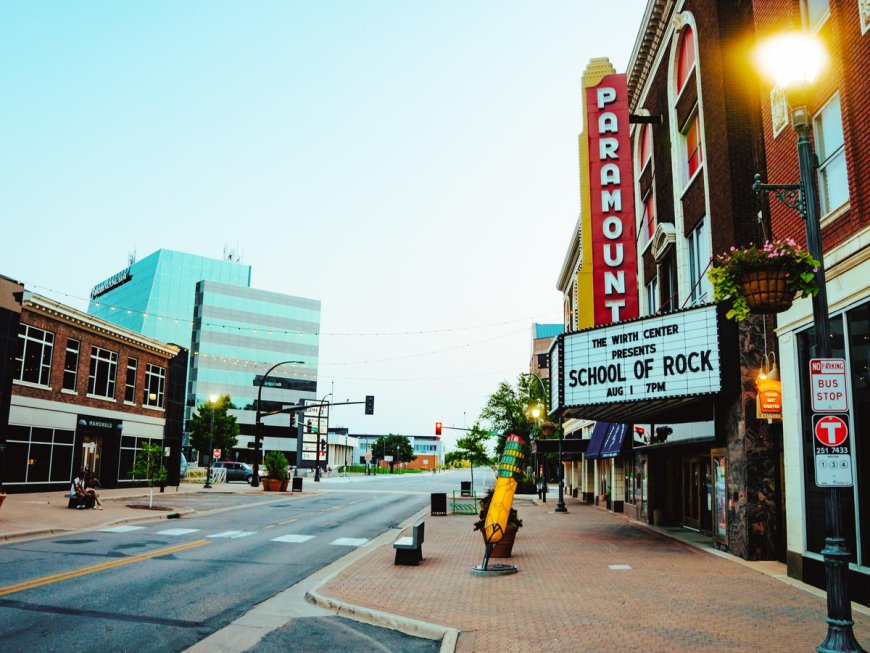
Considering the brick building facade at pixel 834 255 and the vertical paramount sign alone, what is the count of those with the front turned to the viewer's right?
0

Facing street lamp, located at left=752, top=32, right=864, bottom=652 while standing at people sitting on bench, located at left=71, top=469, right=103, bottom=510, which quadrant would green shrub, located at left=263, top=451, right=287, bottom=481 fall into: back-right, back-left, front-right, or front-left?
back-left

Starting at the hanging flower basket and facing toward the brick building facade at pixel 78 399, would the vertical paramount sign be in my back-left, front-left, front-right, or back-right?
front-right

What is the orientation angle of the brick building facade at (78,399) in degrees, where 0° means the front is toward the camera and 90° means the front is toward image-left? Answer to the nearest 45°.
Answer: approximately 315°

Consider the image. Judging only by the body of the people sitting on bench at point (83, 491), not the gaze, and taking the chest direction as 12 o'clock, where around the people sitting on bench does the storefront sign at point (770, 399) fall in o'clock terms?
The storefront sign is roughly at 2 o'clock from the people sitting on bench.

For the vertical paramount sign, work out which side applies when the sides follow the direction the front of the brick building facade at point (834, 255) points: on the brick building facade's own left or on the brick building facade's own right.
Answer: on the brick building facade's own right

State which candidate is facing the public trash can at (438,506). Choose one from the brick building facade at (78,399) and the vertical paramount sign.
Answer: the brick building facade

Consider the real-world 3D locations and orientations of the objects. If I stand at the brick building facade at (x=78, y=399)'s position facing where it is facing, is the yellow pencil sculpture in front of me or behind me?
in front

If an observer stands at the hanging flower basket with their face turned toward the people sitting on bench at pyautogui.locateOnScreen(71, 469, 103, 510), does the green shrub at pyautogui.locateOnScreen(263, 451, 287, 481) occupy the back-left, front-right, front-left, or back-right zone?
front-right

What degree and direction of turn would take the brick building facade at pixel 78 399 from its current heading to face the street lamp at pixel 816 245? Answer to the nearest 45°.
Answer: approximately 45° to its right

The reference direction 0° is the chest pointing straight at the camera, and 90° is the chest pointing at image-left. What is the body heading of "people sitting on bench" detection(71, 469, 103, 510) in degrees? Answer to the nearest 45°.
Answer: approximately 270°

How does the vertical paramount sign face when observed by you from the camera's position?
facing the viewer

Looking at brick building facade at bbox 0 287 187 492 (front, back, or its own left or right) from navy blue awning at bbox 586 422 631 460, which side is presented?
front

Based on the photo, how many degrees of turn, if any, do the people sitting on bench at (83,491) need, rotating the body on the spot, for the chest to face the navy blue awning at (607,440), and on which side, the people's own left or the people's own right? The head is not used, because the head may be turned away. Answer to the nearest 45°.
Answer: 0° — they already face it

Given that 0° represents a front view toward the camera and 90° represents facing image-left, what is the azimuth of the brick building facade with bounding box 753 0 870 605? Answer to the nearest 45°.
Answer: approximately 45°
